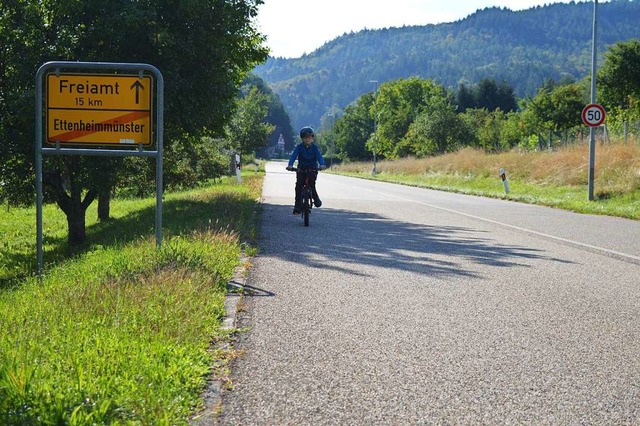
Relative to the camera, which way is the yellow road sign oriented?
toward the camera

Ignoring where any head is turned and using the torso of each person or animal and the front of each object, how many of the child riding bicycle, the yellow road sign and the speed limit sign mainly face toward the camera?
3

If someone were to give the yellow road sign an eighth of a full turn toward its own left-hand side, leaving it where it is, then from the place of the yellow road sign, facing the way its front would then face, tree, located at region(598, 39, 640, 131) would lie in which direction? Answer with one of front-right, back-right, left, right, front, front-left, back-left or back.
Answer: left

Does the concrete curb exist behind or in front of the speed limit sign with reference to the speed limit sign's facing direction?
in front

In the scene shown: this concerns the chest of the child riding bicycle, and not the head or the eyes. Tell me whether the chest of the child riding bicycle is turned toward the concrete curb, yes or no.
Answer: yes

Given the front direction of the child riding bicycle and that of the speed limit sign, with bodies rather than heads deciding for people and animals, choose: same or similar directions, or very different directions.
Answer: same or similar directions

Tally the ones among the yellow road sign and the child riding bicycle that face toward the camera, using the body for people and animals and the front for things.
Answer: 2

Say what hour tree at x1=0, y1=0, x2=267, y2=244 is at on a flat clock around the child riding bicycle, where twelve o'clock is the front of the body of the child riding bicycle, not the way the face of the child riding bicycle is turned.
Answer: The tree is roughly at 4 o'clock from the child riding bicycle.

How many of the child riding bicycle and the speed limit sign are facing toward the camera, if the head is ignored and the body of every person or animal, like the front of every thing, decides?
2

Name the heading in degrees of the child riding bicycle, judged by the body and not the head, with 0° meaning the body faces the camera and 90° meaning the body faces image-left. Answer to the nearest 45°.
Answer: approximately 0°
